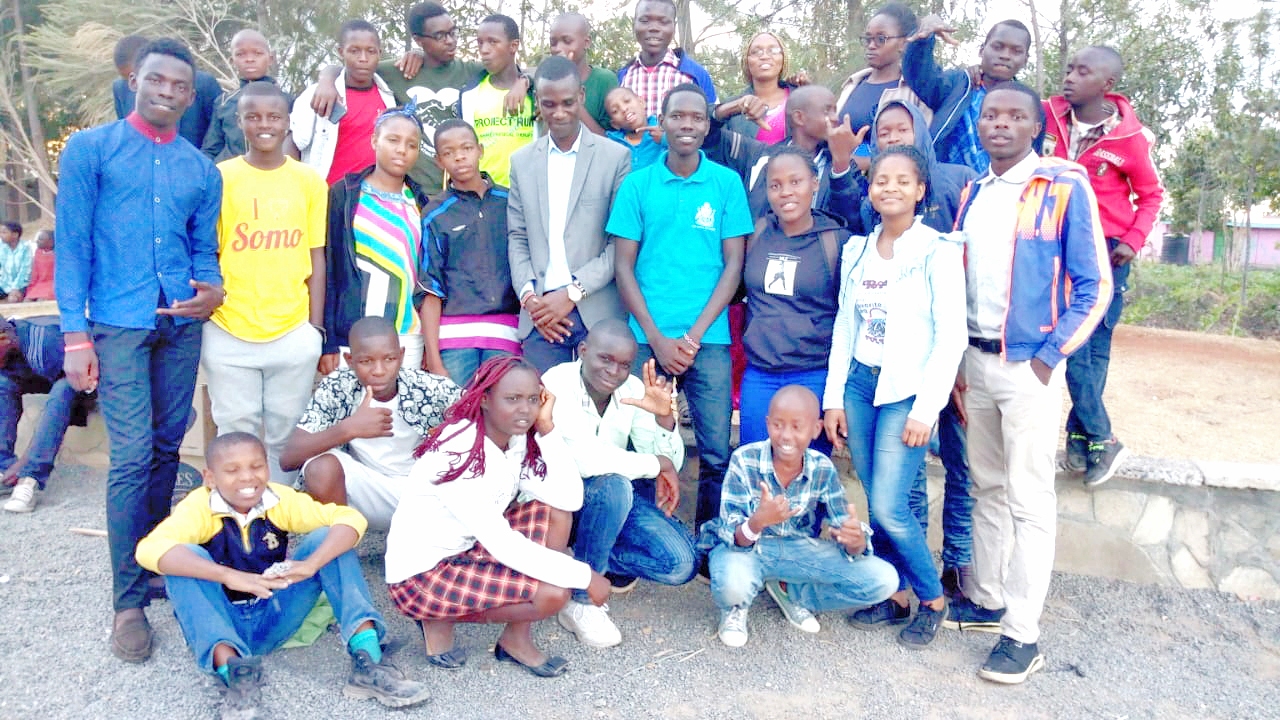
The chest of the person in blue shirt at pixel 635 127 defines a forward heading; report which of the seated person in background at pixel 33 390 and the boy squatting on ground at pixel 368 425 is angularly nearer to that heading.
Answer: the boy squatting on ground

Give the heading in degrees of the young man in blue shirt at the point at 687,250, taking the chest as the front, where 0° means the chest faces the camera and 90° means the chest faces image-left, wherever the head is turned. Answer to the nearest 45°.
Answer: approximately 0°

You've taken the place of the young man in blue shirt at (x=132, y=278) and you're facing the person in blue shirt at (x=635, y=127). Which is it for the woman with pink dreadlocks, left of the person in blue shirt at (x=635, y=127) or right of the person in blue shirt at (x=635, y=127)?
right

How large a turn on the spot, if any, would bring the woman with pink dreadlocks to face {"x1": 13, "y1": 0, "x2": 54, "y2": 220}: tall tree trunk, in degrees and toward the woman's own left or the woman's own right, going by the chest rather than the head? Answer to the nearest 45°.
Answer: approximately 180°

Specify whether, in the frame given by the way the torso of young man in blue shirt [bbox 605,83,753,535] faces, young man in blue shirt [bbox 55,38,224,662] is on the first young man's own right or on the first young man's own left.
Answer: on the first young man's own right

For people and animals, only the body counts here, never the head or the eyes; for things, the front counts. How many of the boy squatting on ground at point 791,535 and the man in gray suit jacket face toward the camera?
2

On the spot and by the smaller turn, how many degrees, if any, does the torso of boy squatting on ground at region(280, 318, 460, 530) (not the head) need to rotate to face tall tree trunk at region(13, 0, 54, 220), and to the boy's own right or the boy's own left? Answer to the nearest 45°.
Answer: approximately 180°

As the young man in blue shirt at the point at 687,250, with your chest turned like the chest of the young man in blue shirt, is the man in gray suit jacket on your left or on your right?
on your right

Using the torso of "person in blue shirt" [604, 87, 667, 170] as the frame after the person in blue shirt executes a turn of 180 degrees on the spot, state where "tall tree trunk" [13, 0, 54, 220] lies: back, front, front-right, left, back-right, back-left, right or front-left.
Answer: front-left

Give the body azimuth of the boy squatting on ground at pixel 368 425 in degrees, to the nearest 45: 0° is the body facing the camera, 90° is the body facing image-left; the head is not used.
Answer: approximately 0°
